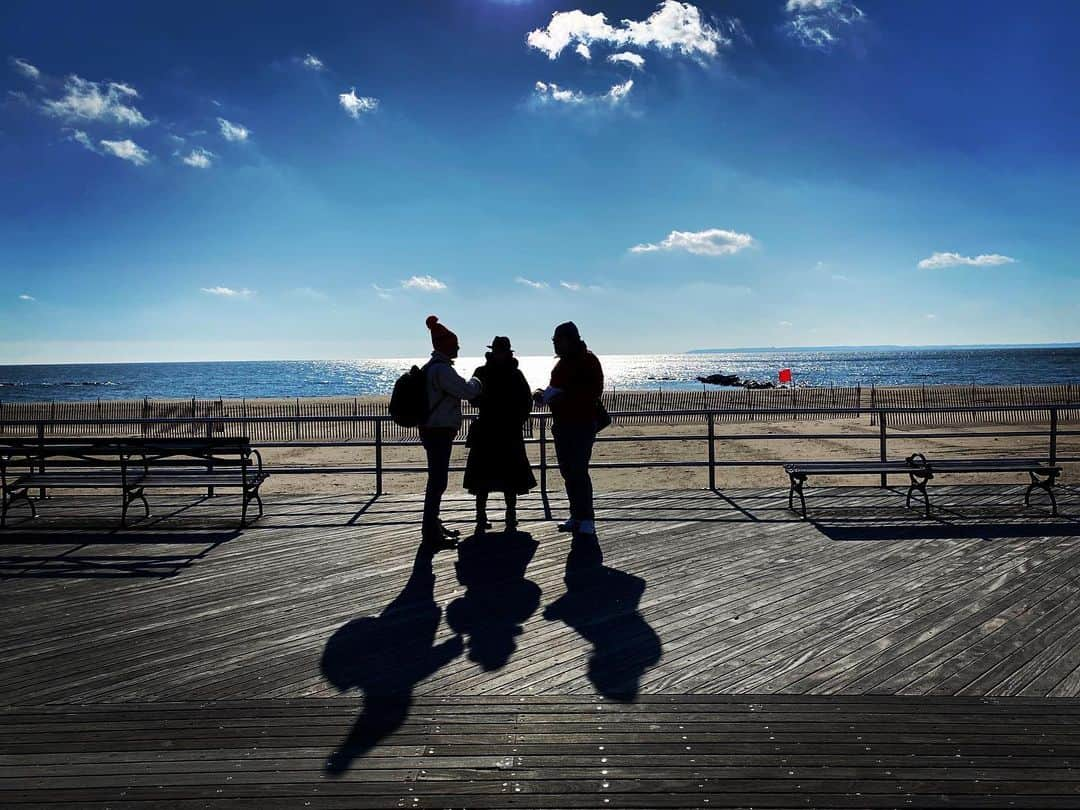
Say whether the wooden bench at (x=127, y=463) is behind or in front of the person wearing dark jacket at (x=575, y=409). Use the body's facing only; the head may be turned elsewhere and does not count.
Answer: in front

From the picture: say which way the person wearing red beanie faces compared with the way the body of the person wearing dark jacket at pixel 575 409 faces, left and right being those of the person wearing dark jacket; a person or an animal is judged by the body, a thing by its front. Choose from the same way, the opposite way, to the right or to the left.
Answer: the opposite way

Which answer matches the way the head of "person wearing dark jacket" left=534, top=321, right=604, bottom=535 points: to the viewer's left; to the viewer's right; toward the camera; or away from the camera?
to the viewer's left

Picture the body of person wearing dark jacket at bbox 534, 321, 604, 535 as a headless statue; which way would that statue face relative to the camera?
to the viewer's left

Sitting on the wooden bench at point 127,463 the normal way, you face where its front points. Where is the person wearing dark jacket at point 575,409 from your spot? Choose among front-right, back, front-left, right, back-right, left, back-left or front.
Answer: back-right

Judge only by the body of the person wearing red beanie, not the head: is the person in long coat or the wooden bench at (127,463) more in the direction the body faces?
the person in long coat

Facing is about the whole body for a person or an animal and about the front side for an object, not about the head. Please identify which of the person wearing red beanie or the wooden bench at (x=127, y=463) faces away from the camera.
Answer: the wooden bench

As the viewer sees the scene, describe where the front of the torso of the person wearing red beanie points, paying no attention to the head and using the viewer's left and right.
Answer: facing to the right of the viewer

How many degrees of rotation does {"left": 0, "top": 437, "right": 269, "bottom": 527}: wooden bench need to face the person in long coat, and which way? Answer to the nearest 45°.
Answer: approximately 135° to its right

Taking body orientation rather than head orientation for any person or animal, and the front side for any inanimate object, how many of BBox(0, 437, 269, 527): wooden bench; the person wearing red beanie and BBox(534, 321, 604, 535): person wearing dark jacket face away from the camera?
1

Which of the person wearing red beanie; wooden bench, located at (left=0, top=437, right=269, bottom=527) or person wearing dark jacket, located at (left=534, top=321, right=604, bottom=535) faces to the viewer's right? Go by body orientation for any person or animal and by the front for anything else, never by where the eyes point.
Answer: the person wearing red beanie

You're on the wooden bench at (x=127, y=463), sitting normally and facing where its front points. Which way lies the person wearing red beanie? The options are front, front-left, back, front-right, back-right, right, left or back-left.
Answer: back-right

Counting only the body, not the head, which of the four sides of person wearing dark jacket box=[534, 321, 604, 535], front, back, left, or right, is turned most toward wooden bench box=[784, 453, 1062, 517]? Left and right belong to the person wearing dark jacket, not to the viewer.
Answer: back

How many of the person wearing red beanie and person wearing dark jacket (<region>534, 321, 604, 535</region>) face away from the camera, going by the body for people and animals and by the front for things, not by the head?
0

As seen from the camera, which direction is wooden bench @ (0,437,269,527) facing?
away from the camera

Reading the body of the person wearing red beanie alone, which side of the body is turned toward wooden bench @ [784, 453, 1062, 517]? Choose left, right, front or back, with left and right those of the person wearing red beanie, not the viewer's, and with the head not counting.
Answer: front

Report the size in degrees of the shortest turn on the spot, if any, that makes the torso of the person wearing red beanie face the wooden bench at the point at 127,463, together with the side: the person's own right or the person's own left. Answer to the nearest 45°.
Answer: approximately 135° to the person's own left

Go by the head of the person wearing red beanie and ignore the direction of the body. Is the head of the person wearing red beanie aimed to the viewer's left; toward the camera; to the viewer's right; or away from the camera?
to the viewer's right
